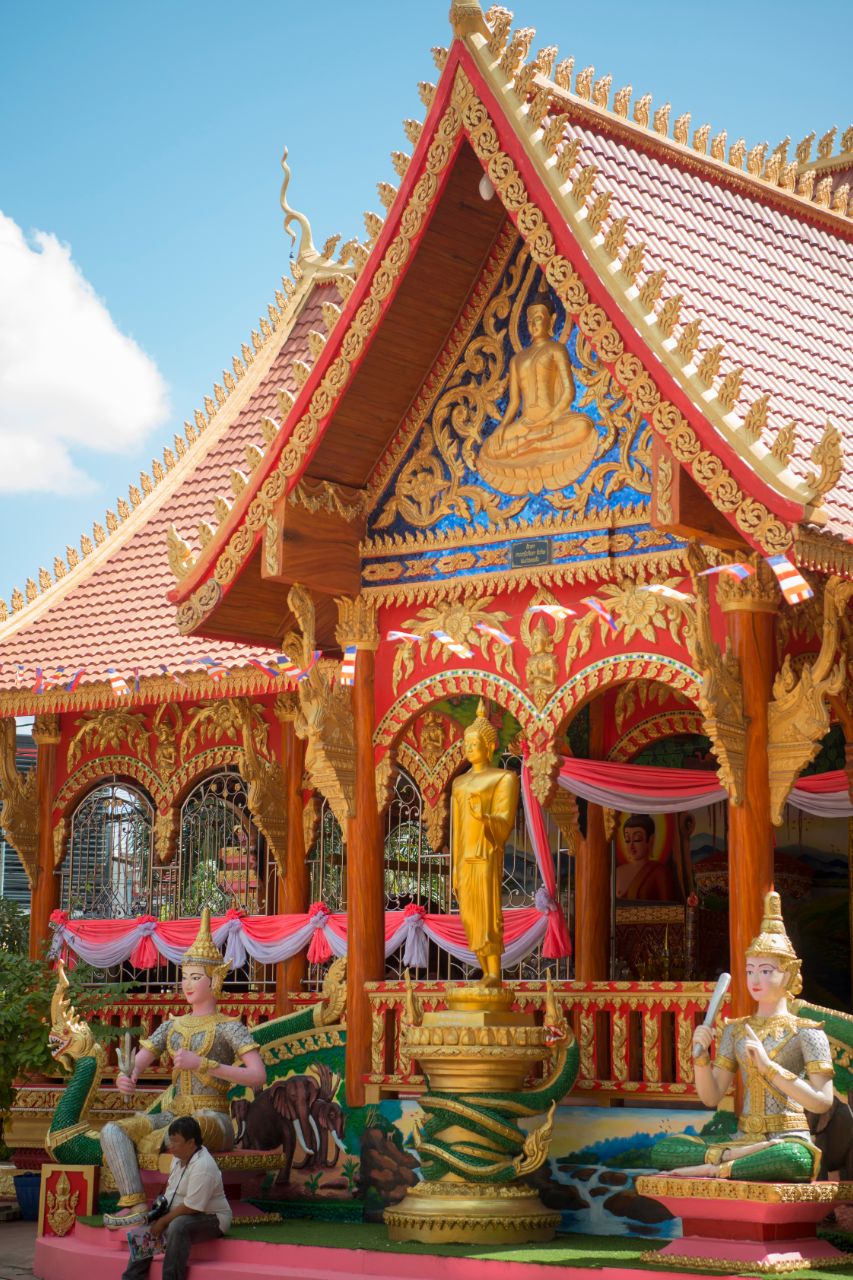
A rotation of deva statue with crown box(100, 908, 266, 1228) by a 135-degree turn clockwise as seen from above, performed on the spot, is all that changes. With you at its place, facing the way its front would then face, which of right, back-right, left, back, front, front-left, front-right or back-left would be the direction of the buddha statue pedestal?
back-right

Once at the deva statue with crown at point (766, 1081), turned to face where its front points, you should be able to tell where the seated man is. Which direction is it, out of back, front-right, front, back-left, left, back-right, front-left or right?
front-right

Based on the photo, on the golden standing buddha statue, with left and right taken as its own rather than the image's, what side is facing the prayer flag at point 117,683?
right

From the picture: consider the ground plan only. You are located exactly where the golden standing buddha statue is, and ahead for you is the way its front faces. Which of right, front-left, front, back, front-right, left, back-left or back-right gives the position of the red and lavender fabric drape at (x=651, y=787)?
back

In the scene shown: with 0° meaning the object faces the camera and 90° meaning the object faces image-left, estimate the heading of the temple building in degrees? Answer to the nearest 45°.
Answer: approximately 45°

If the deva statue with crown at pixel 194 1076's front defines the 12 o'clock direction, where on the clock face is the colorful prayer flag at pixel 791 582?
The colorful prayer flag is roughly at 9 o'clock from the deva statue with crown.

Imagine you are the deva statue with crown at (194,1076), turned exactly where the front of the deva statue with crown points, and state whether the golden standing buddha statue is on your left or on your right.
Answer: on your left
